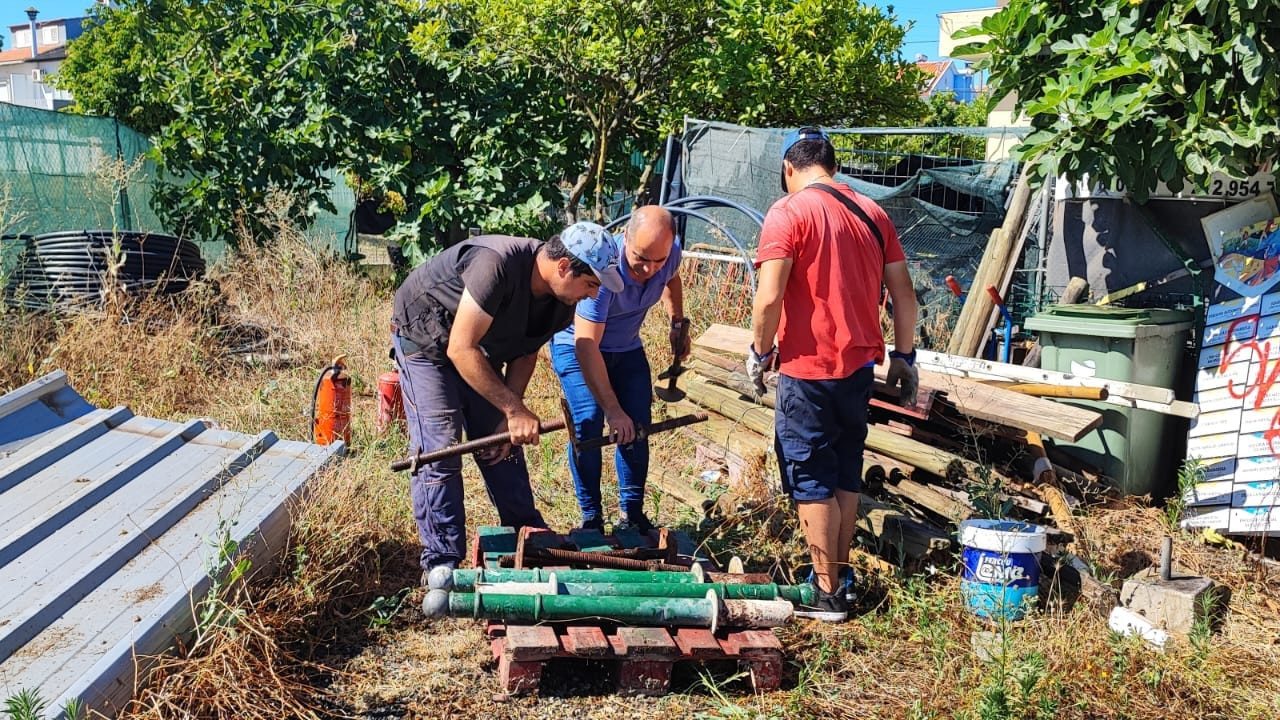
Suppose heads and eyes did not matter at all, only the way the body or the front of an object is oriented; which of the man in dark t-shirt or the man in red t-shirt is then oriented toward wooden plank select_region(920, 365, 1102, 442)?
the man in dark t-shirt

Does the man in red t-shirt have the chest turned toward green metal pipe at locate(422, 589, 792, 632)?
no

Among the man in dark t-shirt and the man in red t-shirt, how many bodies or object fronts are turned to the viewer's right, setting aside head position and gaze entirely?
1

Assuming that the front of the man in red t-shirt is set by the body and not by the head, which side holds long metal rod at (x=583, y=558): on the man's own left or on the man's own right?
on the man's own left

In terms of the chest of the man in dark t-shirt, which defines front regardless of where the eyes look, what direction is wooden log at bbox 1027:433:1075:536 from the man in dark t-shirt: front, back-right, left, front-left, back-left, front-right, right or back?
front

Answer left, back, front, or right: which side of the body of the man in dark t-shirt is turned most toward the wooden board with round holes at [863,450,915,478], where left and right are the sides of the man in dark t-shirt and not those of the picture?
front

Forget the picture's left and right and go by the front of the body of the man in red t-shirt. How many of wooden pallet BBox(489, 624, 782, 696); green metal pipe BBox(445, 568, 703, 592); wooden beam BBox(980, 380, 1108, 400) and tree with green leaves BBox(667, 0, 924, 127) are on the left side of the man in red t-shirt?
2

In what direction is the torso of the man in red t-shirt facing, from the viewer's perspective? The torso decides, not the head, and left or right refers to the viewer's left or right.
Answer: facing away from the viewer and to the left of the viewer

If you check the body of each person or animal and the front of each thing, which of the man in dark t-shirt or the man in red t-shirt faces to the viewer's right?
the man in dark t-shirt

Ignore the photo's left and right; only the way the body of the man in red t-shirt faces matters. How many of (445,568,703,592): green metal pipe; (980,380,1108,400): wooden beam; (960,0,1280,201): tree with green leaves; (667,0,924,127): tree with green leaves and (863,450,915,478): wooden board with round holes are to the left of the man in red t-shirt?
1

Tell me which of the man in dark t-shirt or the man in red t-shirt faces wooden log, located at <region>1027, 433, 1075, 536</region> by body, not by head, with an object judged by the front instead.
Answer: the man in dark t-shirt

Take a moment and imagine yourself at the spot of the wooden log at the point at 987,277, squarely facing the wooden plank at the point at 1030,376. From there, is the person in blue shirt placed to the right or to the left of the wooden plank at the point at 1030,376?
right

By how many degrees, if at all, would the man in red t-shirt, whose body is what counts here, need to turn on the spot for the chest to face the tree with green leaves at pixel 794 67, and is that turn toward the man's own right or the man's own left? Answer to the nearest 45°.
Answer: approximately 45° to the man's own right

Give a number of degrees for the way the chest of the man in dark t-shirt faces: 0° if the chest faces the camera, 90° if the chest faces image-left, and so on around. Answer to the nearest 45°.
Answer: approximately 270°

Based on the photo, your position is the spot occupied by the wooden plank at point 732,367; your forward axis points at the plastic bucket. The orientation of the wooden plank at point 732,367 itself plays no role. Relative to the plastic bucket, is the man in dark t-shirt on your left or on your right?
right

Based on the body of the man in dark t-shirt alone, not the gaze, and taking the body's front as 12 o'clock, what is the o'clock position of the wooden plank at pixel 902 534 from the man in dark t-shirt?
The wooden plank is roughly at 12 o'clock from the man in dark t-shirt.

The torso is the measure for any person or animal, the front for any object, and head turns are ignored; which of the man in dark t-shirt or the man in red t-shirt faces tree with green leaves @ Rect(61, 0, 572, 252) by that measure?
the man in red t-shirt

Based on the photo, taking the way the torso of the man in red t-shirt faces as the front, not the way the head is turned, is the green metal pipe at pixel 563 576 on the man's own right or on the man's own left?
on the man's own left
